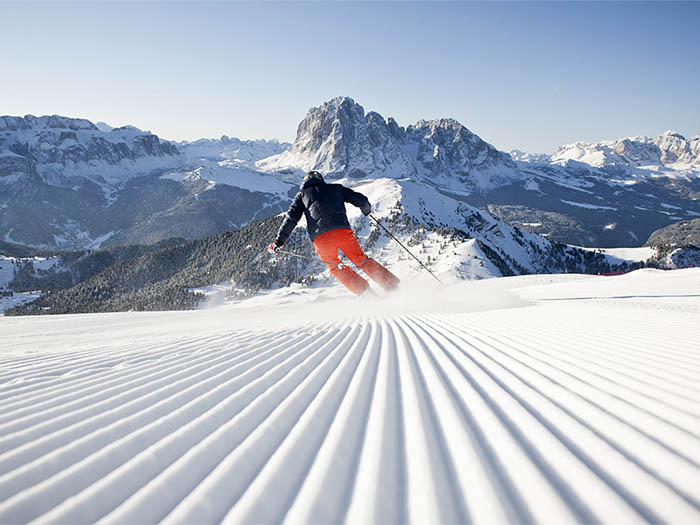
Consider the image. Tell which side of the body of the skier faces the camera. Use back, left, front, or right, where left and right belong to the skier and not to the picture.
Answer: back
